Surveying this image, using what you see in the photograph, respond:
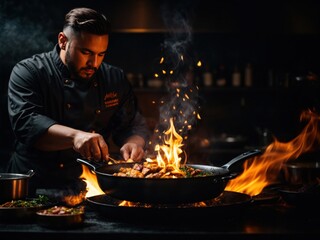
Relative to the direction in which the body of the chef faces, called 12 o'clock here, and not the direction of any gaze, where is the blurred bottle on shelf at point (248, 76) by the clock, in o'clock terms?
The blurred bottle on shelf is roughly at 9 o'clock from the chef.

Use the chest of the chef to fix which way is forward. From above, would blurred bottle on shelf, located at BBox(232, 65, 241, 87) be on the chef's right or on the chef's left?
on the chef's left

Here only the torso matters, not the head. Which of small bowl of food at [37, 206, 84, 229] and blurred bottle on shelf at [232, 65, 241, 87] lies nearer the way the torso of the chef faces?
the small bowl of food

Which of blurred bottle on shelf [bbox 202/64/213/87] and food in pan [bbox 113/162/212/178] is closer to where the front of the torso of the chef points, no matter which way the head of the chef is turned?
the food in pan

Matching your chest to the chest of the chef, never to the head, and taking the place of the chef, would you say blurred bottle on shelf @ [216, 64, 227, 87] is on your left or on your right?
on your left

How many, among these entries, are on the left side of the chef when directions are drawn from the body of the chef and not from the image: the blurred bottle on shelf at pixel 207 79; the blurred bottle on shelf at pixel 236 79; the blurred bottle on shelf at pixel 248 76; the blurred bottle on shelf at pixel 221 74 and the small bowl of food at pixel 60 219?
4

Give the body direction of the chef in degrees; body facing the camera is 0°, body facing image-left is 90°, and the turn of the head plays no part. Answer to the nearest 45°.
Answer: approximately 315°

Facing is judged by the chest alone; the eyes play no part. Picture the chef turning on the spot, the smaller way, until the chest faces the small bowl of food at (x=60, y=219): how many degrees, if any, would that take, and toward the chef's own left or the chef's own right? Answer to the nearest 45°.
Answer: approximately 45° to the chef's own right

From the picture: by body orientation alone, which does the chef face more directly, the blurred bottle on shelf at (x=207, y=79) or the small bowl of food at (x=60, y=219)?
the small bowl of food

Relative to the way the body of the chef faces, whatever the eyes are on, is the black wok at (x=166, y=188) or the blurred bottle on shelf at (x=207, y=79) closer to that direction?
the black wok

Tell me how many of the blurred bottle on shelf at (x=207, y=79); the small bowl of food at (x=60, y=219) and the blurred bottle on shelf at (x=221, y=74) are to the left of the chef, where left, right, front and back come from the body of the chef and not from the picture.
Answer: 2
